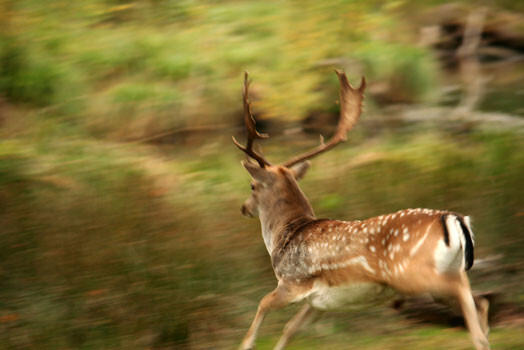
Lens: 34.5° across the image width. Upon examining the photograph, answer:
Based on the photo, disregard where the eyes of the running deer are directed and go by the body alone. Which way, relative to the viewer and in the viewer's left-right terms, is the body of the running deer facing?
facing away from the viewer and to the left of the viewer
